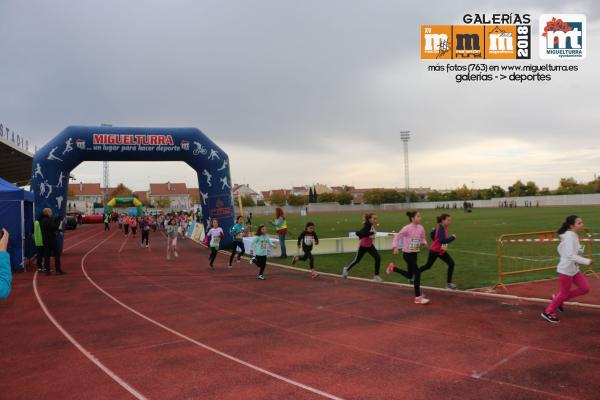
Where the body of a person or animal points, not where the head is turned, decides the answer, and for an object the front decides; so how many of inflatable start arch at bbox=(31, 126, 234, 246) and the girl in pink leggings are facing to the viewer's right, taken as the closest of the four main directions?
1

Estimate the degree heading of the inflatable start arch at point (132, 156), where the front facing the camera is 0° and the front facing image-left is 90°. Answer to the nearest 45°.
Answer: approximately 0°

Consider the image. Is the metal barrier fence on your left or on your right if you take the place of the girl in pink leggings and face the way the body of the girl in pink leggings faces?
on your left

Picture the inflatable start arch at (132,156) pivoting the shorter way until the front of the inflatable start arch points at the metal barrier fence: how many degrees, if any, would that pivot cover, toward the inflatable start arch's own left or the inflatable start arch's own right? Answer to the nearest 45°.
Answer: approximately 45° to the inflatable start arch's own left

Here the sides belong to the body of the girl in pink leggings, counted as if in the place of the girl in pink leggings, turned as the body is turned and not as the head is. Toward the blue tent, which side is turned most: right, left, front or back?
back

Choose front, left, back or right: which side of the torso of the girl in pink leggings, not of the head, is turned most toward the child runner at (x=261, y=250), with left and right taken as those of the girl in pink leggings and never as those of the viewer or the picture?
back

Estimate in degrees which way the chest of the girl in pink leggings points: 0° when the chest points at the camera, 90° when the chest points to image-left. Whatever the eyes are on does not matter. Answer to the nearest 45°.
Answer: approximately 270°
